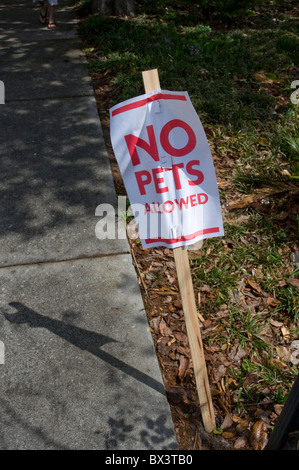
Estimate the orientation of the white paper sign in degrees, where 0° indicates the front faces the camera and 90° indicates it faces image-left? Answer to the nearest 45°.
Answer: approximately 0°

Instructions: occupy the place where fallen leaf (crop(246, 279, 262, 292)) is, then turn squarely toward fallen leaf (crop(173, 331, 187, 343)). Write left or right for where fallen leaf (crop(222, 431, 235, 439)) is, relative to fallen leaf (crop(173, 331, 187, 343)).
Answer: left
